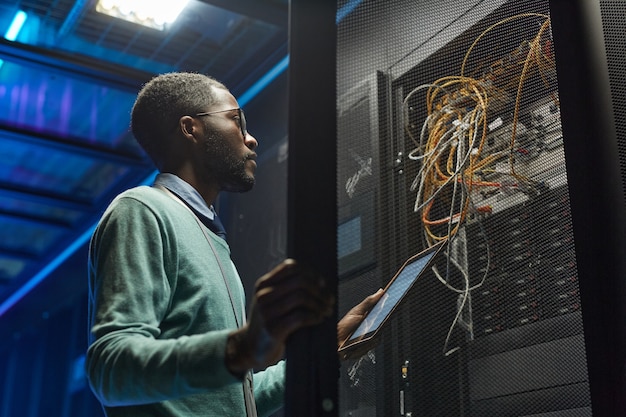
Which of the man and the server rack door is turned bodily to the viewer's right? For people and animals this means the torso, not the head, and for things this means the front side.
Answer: the man

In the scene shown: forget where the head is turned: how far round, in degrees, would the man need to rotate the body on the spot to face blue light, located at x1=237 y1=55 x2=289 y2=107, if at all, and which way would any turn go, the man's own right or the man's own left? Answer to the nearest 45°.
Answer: approximately 90° to the man's own left

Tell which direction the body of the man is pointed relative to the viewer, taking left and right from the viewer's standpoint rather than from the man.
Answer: facing to the right of the viewer

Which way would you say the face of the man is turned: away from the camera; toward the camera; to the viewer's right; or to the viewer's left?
to the viewer's right
